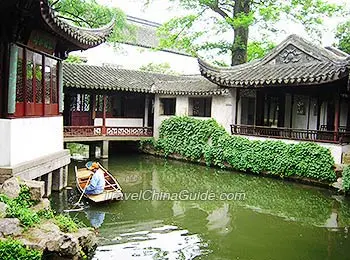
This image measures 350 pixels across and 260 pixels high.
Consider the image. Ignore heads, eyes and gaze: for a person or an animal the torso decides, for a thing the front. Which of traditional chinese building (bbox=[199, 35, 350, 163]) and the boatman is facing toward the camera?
the traditional chinese building

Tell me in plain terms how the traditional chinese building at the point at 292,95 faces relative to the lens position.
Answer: facing the viewer

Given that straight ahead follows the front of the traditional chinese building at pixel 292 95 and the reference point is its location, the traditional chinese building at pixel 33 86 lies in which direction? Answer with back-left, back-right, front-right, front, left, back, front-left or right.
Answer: front-right

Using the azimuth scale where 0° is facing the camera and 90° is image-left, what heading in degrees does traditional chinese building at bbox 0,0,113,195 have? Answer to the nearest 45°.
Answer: approximately 315°

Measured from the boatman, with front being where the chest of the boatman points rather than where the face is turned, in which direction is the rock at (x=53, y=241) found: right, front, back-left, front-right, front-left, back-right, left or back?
left

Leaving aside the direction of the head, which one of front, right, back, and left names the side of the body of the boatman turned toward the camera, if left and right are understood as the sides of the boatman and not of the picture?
left

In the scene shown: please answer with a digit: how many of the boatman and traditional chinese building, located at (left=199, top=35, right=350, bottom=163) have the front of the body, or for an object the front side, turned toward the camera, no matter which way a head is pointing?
1

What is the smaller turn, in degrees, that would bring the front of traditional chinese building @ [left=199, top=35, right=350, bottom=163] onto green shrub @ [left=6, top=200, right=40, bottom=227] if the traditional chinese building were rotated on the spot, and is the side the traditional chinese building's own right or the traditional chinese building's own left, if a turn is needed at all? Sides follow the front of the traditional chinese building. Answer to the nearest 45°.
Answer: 0° — it already faces it

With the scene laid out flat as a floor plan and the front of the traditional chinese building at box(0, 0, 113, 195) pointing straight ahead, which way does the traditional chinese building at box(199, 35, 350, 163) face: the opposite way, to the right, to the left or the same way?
to the right

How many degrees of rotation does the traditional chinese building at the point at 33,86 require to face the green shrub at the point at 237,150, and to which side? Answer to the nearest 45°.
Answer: approximately 90° to its left
